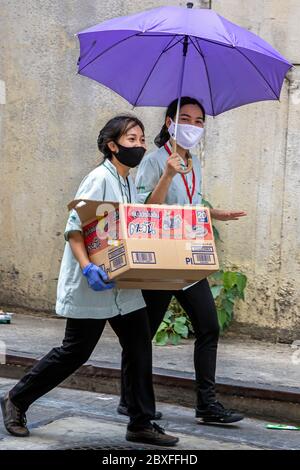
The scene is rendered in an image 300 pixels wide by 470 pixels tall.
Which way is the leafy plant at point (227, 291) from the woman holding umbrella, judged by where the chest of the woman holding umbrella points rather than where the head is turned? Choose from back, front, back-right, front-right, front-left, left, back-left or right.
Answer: back-left
